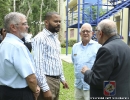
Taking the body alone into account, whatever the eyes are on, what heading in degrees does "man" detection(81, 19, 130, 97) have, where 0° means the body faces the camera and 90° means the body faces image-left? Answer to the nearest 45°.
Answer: approximately 135°

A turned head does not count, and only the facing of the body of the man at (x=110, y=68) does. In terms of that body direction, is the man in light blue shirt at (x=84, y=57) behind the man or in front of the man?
in front

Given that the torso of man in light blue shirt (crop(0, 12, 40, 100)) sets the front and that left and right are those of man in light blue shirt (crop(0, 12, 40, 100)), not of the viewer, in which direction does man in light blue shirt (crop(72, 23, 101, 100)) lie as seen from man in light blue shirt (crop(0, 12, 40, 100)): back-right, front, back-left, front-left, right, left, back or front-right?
front-left

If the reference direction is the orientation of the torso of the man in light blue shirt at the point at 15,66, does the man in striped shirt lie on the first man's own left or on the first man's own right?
on the first man's own left

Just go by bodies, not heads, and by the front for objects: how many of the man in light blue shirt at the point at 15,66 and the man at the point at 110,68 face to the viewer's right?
1

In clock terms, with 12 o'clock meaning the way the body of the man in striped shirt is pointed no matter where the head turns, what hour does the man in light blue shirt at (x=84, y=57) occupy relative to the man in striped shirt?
The man in light blue shirt is roughly at 9 o'clock from the man in striped shirt.

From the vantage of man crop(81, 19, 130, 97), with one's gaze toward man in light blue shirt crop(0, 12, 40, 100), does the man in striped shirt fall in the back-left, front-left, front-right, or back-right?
front-right

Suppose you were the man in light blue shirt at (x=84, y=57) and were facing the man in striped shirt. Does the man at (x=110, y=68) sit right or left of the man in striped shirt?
left

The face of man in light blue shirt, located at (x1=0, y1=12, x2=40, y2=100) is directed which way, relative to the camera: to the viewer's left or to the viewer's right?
to the viewer's right

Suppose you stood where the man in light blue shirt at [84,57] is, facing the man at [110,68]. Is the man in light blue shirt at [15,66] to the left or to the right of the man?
right

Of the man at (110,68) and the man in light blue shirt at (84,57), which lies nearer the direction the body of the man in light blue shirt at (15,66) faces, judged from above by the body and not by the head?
the man

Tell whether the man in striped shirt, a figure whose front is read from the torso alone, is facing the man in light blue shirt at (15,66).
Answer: no

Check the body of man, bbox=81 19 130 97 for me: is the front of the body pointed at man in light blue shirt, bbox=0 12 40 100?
no

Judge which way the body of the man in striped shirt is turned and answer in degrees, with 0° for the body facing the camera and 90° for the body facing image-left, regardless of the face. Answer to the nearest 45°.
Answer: approximately 315°

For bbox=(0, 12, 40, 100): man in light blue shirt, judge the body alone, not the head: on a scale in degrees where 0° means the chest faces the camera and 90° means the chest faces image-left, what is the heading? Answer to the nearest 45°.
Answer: approximately 270°
